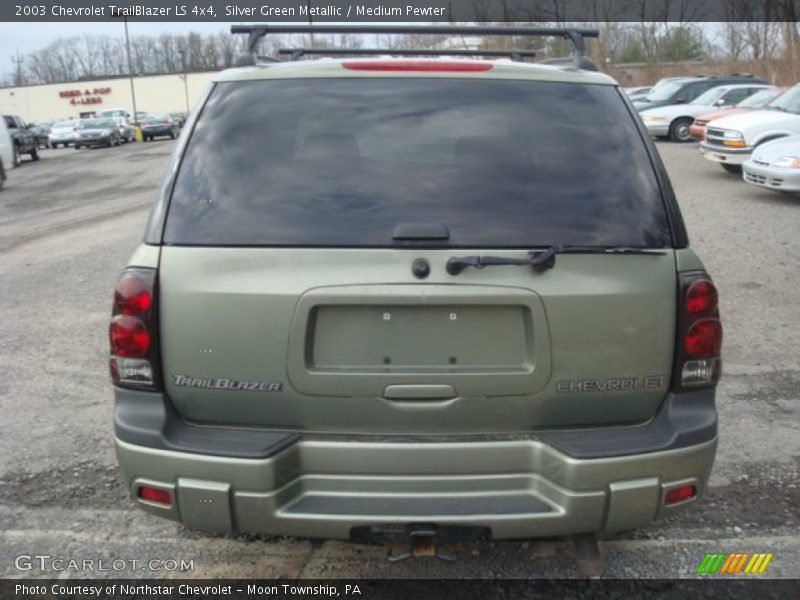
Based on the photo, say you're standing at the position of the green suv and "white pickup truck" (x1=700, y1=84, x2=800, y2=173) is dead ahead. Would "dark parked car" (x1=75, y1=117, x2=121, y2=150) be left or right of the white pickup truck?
left

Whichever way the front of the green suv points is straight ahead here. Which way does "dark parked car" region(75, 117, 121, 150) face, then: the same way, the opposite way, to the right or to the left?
the opposite way

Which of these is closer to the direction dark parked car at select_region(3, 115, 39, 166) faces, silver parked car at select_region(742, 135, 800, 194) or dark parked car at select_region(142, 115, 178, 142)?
the silver parked car

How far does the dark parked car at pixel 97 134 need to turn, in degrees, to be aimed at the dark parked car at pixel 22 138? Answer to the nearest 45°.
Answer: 0° — it already faces it

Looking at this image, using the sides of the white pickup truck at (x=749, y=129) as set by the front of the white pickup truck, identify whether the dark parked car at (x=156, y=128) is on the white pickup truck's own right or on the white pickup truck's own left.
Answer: on the white pickup truck's own right

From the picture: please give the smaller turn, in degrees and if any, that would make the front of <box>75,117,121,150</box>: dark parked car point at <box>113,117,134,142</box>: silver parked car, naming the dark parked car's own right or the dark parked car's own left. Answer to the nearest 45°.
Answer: approximately 180°

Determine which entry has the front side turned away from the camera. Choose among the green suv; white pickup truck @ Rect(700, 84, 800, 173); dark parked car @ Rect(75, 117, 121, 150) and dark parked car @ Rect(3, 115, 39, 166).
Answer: the green suv

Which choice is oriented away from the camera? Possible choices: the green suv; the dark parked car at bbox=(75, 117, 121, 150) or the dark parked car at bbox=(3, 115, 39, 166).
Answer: the green suv

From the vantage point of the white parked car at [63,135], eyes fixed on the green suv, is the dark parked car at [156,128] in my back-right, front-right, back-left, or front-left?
back-left

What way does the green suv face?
away from the camera

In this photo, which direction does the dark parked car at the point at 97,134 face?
toward the camera

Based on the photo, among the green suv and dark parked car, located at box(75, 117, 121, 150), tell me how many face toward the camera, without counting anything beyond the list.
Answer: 1

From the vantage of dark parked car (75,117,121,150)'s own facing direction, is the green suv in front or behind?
in front

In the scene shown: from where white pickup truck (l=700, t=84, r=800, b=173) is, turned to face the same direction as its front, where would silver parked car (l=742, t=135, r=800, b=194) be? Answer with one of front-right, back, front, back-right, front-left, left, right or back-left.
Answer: front-left

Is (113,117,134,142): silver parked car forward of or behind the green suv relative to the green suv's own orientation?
forward

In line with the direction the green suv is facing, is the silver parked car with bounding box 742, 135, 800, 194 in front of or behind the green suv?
in front
